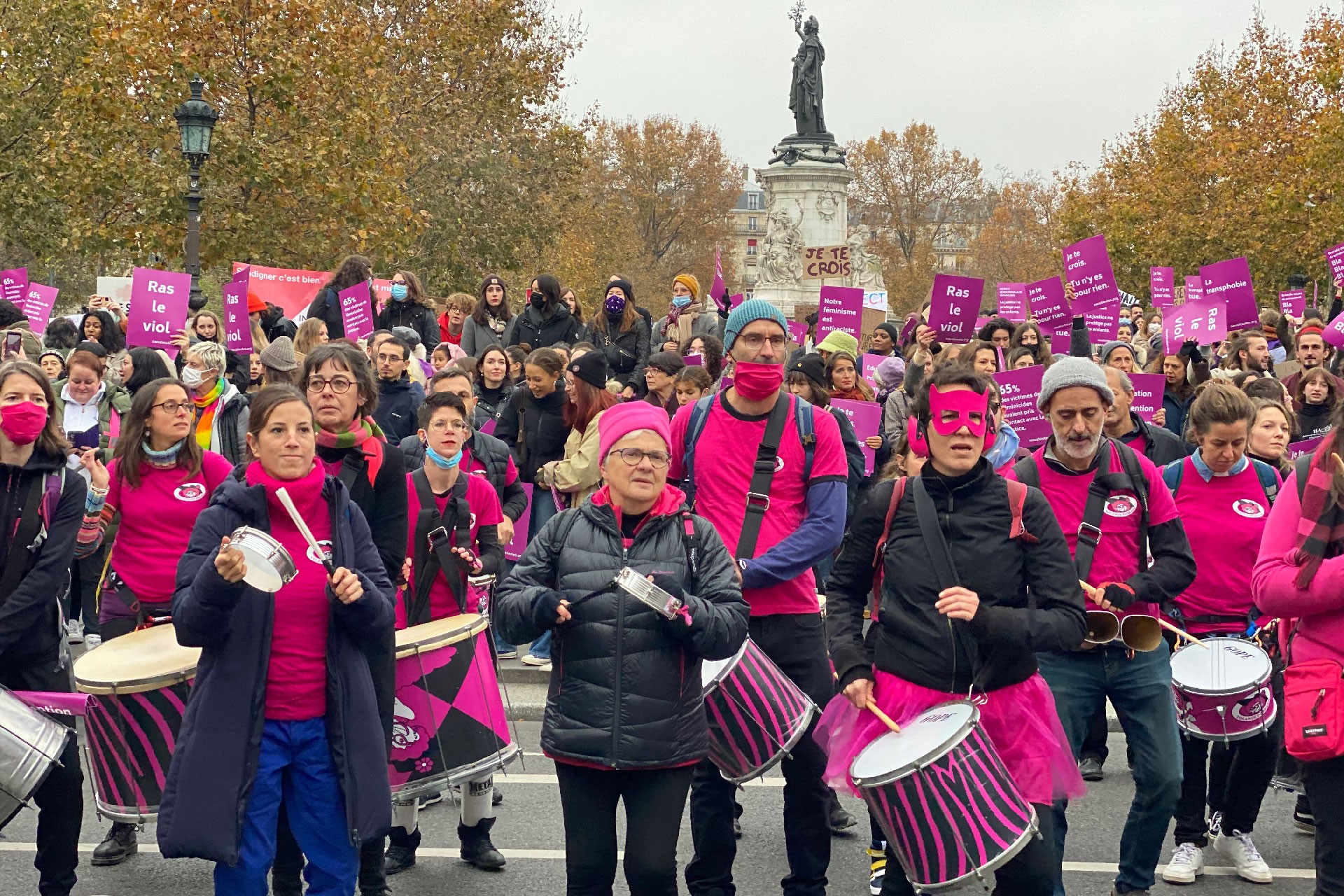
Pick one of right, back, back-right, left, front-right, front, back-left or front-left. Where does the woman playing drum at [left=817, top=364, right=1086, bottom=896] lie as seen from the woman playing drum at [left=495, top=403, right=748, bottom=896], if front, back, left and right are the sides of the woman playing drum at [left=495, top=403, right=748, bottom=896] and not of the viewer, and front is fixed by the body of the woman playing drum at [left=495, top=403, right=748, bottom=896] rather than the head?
left

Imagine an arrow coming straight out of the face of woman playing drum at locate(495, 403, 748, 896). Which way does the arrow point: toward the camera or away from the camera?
toward the camera

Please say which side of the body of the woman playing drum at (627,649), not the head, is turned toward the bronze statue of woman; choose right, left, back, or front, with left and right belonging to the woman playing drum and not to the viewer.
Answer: back

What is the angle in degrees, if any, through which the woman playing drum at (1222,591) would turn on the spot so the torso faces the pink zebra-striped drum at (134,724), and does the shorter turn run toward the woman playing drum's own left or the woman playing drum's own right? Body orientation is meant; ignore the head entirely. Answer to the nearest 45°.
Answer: approximately 45° to the woman playing drum's own right

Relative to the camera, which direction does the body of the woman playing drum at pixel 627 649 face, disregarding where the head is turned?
toward the camera

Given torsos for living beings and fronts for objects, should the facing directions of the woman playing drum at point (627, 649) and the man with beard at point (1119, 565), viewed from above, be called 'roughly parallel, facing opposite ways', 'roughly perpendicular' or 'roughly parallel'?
roughly parallel

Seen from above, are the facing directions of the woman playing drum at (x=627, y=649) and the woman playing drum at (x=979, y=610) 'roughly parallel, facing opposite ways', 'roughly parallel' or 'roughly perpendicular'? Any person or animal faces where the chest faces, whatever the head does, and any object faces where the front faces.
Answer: roughly parallel

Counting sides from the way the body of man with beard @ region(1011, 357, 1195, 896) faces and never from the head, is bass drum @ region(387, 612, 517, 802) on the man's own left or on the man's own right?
on the man's own right

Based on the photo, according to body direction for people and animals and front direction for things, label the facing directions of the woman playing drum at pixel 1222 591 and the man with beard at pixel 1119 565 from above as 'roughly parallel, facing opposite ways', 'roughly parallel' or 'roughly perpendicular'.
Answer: roughly parallel

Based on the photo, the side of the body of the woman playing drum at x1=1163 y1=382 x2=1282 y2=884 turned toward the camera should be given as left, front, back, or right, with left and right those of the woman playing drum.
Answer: front

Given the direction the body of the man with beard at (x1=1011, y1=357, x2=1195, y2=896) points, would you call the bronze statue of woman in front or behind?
behind

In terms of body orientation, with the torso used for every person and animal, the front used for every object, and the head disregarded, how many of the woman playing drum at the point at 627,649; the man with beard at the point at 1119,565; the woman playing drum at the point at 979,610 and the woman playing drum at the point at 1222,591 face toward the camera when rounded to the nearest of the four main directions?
4

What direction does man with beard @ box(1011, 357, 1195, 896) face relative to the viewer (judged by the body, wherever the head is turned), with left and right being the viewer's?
facing the viewer

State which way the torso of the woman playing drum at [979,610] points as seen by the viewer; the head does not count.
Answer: toward the camera
